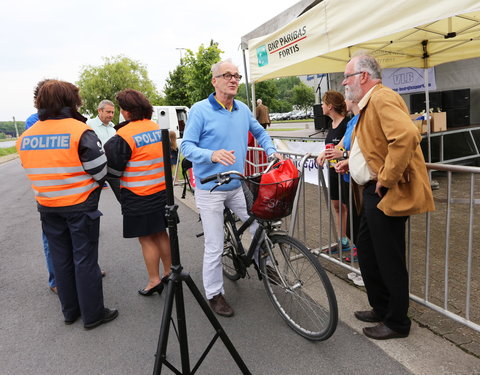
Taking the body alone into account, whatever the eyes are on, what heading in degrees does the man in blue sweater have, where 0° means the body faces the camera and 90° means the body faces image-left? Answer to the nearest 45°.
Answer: approximately 315°

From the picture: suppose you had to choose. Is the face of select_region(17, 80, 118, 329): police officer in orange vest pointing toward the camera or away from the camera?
away from the camera

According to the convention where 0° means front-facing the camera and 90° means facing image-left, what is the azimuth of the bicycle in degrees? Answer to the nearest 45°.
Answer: approximately 315°

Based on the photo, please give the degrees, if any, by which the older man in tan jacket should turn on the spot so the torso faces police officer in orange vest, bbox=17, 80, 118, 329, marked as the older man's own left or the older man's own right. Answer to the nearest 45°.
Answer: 0° — they already face them

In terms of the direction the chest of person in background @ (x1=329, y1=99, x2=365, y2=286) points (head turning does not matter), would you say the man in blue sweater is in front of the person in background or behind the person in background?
in front

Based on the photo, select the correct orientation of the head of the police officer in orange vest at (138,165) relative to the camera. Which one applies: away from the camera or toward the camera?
away from the camera

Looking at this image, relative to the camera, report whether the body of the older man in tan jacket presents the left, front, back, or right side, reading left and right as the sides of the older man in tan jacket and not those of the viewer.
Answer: left

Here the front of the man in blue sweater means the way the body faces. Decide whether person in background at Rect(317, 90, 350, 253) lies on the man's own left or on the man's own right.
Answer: on the man's own left

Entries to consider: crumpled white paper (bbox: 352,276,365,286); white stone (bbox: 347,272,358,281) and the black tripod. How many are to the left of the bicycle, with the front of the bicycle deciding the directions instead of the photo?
2
